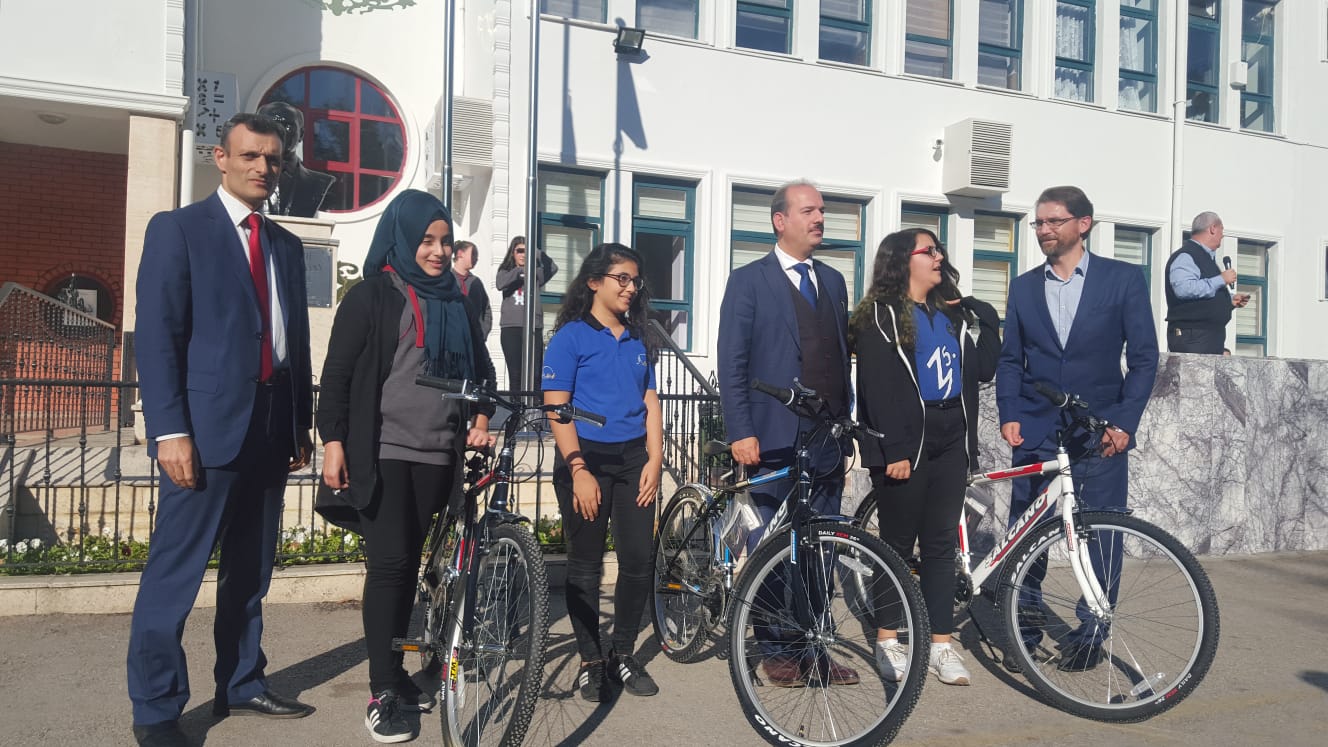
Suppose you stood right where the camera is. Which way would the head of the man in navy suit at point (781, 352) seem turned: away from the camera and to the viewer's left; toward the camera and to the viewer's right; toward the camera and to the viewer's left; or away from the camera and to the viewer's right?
toward the camera and to the viewer's right

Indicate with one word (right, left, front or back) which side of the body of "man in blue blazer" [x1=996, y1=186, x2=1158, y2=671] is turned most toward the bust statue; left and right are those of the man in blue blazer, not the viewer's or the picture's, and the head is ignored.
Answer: right

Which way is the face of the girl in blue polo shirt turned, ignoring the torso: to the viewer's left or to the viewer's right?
to the viewer's right

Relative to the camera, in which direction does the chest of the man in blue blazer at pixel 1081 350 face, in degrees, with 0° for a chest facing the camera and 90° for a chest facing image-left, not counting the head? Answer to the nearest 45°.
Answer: approximately 45°
